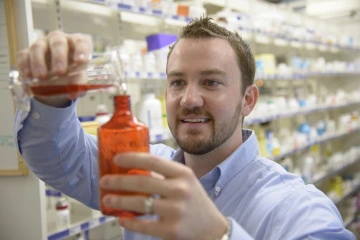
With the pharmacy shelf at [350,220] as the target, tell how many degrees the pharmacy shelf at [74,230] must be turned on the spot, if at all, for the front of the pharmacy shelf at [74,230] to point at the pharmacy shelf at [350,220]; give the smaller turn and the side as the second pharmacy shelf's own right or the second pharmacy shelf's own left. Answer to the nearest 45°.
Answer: approximately 90° to the second pharmacy shelf's own left

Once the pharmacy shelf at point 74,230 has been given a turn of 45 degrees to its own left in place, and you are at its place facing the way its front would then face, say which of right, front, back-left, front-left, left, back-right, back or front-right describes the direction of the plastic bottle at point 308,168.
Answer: front-left

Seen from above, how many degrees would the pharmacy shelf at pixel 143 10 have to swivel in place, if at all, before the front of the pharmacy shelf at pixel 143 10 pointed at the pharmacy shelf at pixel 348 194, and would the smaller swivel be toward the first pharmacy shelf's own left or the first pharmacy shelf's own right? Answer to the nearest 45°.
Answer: approximately 90° to the first pharmacy shelf's own left

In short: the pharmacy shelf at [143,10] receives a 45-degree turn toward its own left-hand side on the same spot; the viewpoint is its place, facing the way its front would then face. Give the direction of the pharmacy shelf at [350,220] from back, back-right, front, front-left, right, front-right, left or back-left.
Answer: front-left

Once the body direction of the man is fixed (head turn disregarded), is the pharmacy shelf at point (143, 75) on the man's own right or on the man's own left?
on the man's own right

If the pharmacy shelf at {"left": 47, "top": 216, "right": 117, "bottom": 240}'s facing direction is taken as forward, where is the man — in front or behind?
in front

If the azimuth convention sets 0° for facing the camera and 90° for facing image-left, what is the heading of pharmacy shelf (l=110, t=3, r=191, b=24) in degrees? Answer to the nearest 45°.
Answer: approximately 315°

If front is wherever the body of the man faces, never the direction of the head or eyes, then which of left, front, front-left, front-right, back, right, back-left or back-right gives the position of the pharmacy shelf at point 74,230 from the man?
right
